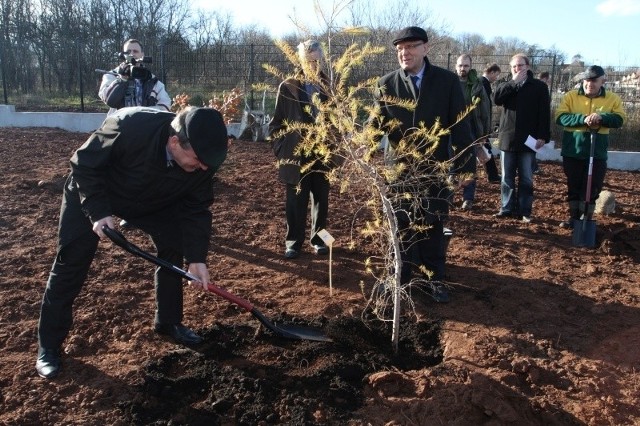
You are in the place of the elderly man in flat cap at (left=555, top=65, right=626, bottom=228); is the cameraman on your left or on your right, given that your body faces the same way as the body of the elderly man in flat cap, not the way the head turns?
on your right

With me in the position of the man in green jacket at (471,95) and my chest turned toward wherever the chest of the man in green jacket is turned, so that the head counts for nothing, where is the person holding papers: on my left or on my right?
on my left

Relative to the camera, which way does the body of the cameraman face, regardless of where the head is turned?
toward the camera

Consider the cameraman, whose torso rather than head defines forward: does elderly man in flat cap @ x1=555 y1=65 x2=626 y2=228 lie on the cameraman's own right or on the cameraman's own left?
on the cameraman's own left

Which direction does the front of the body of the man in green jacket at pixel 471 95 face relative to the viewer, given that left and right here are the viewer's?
facing the viewer and to the left of the viewer

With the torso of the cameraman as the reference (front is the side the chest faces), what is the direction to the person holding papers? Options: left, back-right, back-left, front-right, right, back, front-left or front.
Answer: left

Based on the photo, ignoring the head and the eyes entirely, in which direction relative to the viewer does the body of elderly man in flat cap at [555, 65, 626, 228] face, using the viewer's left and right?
facing the viewer

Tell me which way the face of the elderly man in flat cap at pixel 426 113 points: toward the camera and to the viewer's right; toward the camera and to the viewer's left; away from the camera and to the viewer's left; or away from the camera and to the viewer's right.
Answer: toward the camera and to the viewer's left

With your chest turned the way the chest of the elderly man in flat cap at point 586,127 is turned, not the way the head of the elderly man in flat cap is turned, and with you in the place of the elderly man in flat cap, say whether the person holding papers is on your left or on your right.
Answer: on your right

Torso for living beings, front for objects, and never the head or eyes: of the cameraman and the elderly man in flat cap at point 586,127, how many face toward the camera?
2
